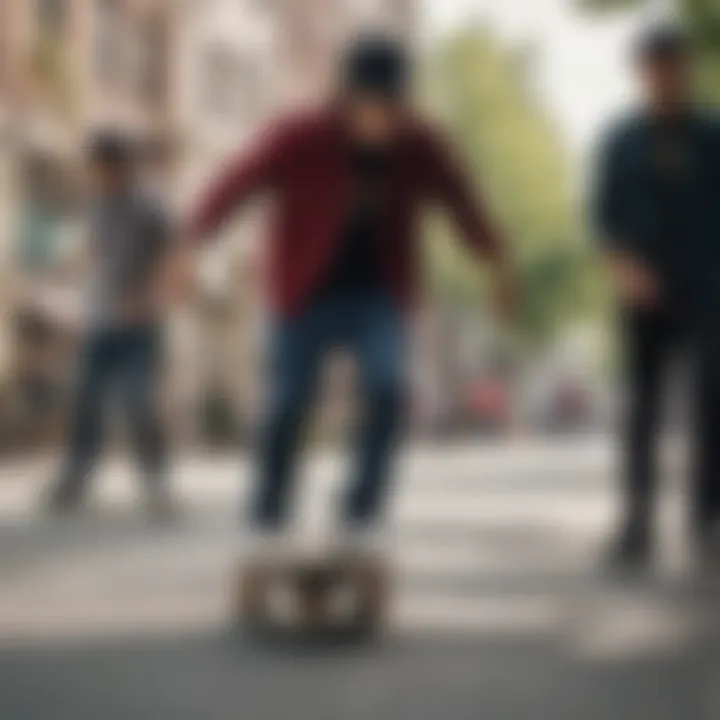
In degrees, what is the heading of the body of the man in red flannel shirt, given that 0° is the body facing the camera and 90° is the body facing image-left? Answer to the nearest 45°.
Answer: approximately 0°
